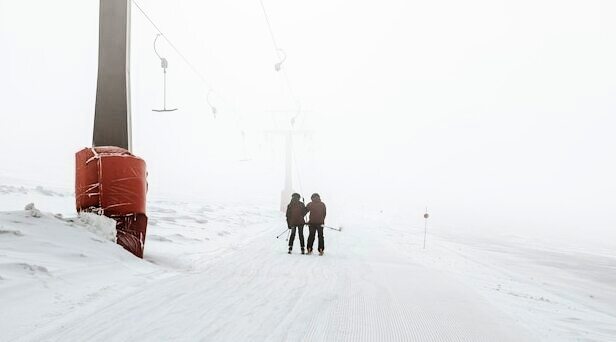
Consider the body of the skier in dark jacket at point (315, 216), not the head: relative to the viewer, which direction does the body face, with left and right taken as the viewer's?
facing away from the viewer
